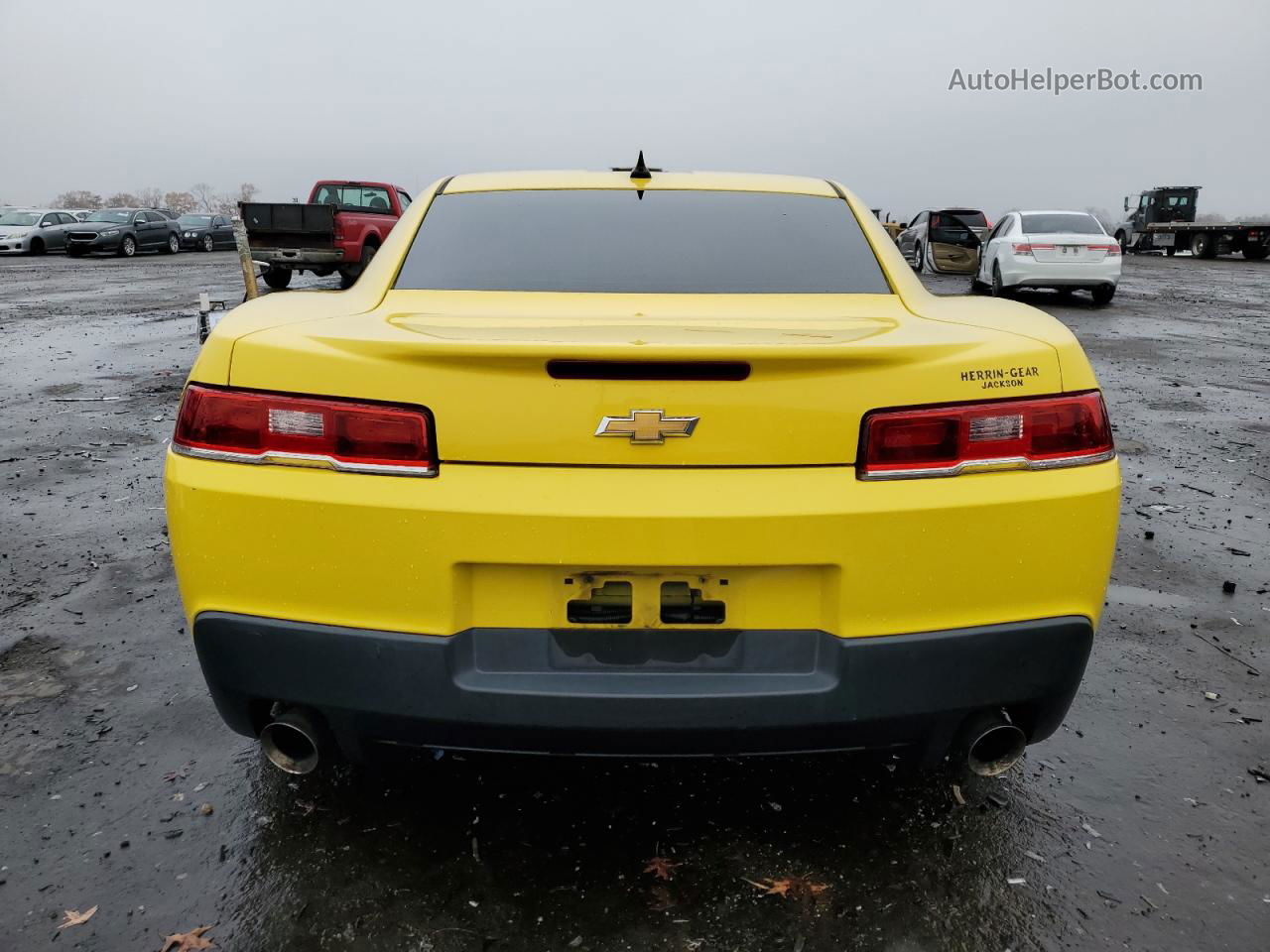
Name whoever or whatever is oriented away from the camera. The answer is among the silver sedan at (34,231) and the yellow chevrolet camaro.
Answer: the yellow chevrolet camaro

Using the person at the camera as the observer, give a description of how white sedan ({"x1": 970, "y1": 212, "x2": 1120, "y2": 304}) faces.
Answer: facing away from the viewer and to the left of the viewer

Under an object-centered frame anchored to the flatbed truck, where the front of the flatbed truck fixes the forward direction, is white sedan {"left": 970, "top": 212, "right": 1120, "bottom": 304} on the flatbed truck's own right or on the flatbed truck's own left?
on the flatbed truck's own left

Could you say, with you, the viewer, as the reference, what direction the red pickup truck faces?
facing away from the viewer and to the right of the viewer

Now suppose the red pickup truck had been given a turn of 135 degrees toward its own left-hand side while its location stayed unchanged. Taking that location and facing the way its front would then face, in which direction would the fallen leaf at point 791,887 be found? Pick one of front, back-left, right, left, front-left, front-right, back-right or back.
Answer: left

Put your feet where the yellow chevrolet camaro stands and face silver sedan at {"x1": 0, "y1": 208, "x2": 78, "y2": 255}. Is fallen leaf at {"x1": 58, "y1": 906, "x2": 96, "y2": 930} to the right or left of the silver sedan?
left

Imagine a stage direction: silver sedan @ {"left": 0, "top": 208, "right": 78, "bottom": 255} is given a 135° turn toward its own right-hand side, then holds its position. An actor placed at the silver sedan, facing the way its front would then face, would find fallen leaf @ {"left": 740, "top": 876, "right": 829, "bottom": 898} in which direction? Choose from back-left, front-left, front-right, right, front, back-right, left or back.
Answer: back

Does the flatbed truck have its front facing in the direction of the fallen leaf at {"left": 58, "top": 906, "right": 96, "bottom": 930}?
no

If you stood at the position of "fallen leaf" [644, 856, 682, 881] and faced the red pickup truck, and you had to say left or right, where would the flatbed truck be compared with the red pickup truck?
right

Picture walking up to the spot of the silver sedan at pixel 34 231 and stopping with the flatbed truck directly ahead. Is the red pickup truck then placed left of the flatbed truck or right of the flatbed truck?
right

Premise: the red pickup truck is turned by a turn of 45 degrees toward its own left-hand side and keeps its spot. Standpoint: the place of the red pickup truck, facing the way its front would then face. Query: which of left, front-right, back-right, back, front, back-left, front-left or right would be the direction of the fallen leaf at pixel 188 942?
back

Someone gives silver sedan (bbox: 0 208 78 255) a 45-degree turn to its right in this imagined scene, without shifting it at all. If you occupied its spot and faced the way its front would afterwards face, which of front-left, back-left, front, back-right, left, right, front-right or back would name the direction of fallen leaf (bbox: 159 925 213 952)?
left

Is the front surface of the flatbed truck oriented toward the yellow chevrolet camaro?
no

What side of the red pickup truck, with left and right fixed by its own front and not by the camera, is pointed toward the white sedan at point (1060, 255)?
right

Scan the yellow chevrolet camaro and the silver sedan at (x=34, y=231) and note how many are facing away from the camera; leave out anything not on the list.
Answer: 1

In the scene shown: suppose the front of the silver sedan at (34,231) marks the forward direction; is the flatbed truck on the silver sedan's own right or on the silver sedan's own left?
on the silver sedan's own left

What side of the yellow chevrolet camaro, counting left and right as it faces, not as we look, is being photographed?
back

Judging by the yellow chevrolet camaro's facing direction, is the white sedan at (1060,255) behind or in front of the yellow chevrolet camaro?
in front
